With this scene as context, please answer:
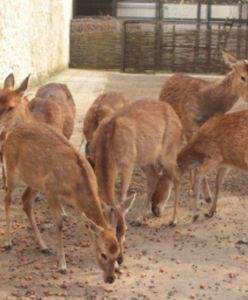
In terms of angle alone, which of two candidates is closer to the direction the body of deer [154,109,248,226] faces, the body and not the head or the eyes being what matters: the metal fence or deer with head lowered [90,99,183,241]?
the deer with head lowered

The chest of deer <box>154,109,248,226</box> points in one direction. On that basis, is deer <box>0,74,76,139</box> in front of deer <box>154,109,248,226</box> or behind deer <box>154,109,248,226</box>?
in front

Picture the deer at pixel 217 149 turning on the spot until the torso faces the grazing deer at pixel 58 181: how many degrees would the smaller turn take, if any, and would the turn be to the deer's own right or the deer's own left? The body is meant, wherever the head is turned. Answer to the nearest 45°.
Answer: approximately 45° to the deer's own left

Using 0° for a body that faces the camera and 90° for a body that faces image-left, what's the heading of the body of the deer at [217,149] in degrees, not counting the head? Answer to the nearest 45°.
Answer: approximately 90°

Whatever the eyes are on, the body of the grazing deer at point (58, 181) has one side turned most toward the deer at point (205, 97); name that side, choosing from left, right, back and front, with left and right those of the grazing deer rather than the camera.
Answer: left

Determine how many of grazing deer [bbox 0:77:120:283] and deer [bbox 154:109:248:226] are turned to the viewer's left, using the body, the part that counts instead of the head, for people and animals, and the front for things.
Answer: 1

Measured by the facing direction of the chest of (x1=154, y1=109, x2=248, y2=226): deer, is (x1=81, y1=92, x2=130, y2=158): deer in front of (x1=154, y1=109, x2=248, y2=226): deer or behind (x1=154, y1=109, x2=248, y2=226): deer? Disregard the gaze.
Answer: in front

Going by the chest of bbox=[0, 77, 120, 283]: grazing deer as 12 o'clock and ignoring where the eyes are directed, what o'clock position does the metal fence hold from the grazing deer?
The metal fence is roughly at 8 o'clock from the grazing deer.

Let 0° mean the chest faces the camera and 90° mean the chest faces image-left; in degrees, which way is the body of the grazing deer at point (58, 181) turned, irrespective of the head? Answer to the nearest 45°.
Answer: approximately 315°

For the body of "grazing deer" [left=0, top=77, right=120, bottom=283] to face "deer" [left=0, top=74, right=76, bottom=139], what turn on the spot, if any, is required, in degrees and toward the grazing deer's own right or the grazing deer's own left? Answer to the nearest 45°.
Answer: approximately 135° to the grazing deer's own left
